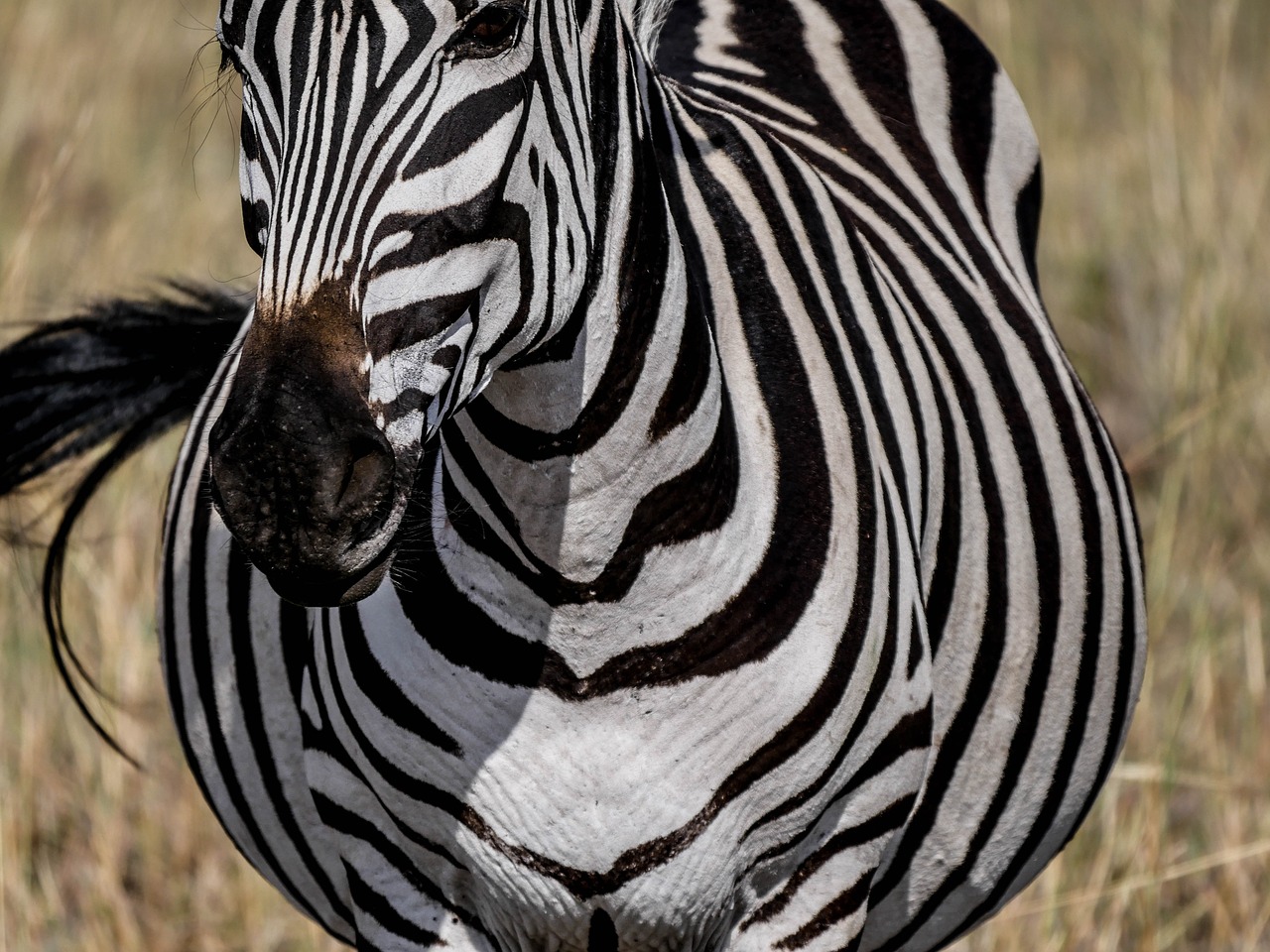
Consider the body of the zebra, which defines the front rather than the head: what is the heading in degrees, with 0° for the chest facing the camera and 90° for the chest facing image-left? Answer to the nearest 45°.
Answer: approximately 0°
